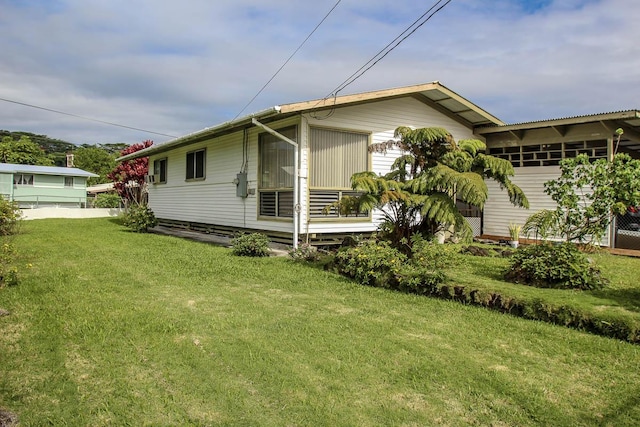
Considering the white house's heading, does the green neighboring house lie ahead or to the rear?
to the rear

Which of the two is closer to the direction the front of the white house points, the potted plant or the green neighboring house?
the potted plant

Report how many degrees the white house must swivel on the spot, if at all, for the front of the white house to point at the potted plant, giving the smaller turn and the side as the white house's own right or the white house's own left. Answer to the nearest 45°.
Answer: approximately 45° to the white house's own left

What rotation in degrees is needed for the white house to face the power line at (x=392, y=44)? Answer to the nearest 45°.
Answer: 0° — it already faces it

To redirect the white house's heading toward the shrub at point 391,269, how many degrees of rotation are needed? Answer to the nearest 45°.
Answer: approximately 45° to its right

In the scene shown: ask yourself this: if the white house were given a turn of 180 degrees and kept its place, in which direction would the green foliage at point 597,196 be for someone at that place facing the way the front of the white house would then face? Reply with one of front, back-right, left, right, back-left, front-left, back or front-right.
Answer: back

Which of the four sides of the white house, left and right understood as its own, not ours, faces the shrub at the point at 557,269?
front

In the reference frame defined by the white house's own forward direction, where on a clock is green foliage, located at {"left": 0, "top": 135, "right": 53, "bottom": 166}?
The green foliage is roughly at 6 o'clock from the white house.

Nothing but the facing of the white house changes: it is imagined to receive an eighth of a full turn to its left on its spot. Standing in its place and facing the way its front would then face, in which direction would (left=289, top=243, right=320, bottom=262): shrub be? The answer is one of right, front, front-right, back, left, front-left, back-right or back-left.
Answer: right

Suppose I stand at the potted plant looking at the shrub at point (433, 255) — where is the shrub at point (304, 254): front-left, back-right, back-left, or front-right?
front-right

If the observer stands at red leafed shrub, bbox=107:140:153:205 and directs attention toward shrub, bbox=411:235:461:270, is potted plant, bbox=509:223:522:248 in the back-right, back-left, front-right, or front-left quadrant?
front-left
